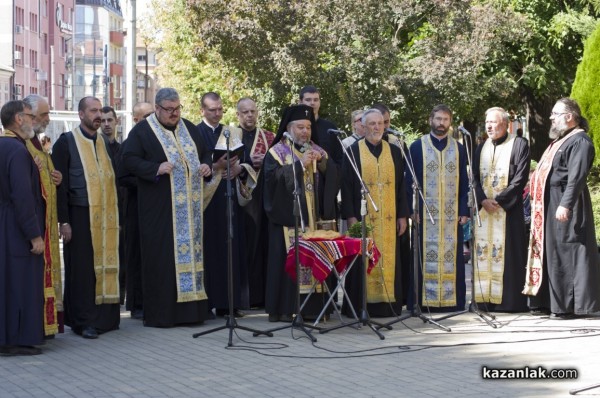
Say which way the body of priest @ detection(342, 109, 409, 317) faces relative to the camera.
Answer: toward the camera

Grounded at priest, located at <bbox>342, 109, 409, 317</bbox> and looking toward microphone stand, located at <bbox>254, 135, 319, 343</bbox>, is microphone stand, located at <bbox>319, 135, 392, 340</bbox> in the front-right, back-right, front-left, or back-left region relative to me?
front-left

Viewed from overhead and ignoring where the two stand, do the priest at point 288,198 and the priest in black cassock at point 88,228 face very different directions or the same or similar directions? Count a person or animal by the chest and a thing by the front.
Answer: same or similar directions

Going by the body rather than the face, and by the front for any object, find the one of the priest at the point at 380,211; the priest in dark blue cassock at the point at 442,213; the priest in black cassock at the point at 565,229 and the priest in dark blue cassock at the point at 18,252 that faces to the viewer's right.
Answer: the priest in dark blue cassock at the point at 18,252

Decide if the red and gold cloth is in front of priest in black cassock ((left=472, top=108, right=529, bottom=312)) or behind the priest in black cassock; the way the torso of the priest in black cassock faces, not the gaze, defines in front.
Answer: in front

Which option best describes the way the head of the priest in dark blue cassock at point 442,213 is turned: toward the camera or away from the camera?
toward the camera

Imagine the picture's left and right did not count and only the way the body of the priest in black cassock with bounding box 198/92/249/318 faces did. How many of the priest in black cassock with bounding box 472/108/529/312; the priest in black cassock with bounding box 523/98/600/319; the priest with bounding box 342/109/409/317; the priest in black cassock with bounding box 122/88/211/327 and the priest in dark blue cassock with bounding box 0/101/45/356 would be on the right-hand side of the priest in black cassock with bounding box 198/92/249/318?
2

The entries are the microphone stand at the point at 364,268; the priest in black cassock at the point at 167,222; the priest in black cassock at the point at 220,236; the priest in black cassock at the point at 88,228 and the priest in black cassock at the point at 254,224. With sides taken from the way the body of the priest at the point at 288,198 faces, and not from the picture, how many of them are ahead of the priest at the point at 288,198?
1

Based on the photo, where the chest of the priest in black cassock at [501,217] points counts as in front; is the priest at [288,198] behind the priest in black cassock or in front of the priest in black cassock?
in front

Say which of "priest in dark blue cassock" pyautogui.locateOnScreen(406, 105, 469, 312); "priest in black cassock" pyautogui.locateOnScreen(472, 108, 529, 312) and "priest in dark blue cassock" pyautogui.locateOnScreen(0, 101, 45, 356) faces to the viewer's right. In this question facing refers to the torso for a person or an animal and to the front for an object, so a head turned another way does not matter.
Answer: "priest in dark blue cassock" pyautogui.locateOnScreen(0, 101, 45, 356)

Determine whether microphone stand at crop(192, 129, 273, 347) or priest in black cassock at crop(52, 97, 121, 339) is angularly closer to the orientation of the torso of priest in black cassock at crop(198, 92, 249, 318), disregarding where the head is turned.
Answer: the microphone stand

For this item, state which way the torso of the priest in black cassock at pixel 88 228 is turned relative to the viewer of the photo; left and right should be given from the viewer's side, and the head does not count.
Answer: facing the viewer and to the right of the viewer
